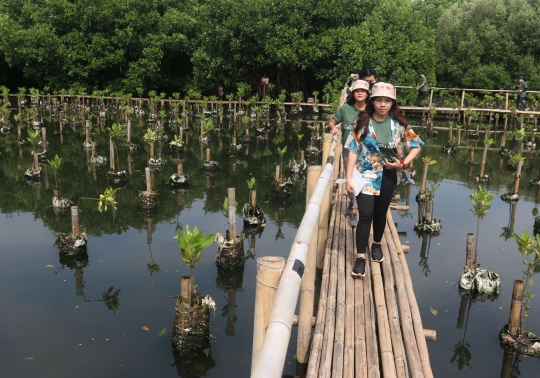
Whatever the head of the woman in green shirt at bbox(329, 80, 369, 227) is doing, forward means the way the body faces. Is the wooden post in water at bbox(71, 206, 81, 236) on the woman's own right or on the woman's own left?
on the woman's own right

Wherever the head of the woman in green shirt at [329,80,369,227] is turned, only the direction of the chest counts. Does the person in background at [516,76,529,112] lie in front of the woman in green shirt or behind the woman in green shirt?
behind

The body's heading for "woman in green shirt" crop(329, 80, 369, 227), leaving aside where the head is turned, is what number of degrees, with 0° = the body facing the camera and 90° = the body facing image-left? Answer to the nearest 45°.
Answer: approximately 0°

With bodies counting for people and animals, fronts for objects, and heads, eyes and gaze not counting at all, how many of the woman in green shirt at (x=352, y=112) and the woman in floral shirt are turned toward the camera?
2
